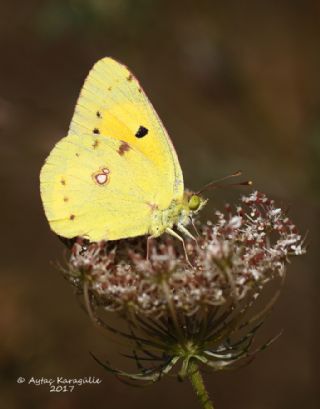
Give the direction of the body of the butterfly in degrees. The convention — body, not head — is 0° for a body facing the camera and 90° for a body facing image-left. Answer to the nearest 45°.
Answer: approximately 270°
